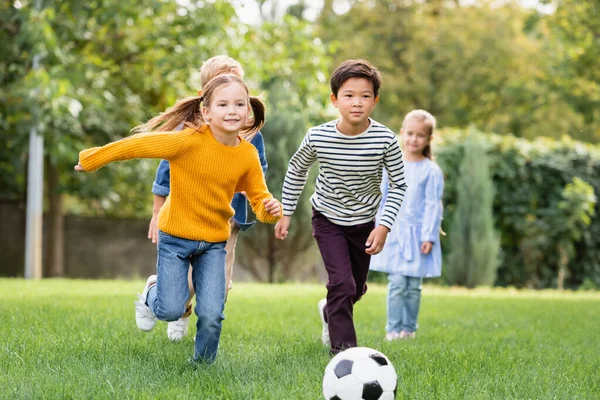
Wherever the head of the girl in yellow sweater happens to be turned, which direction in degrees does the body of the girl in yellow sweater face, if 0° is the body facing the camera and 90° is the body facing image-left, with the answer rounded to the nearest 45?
approximately 315°

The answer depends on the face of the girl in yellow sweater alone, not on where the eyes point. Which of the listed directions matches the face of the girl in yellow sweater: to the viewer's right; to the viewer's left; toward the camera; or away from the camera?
toward the camera

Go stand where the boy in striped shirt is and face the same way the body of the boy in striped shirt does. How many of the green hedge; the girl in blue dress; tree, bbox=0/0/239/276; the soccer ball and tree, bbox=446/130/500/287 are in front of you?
1

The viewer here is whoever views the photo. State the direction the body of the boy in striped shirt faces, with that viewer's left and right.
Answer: facing the viewer

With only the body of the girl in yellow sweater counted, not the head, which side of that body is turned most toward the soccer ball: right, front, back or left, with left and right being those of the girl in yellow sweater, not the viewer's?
front

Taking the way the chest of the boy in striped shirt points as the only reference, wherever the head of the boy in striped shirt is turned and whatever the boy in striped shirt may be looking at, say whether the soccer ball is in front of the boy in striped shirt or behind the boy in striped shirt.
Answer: in front

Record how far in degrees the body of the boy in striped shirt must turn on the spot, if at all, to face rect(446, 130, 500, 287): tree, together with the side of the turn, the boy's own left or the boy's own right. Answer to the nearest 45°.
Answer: approximately 180°

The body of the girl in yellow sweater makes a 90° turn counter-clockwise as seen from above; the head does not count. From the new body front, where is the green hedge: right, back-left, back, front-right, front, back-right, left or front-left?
front

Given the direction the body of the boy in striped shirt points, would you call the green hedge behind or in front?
behind

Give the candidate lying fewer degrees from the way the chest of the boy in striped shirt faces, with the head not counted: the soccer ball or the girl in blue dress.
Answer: the soccer ball

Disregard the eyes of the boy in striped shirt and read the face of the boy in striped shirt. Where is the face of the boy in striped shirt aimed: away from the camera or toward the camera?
toward the camera

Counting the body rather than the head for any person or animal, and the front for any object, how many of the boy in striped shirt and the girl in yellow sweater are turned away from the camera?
0
